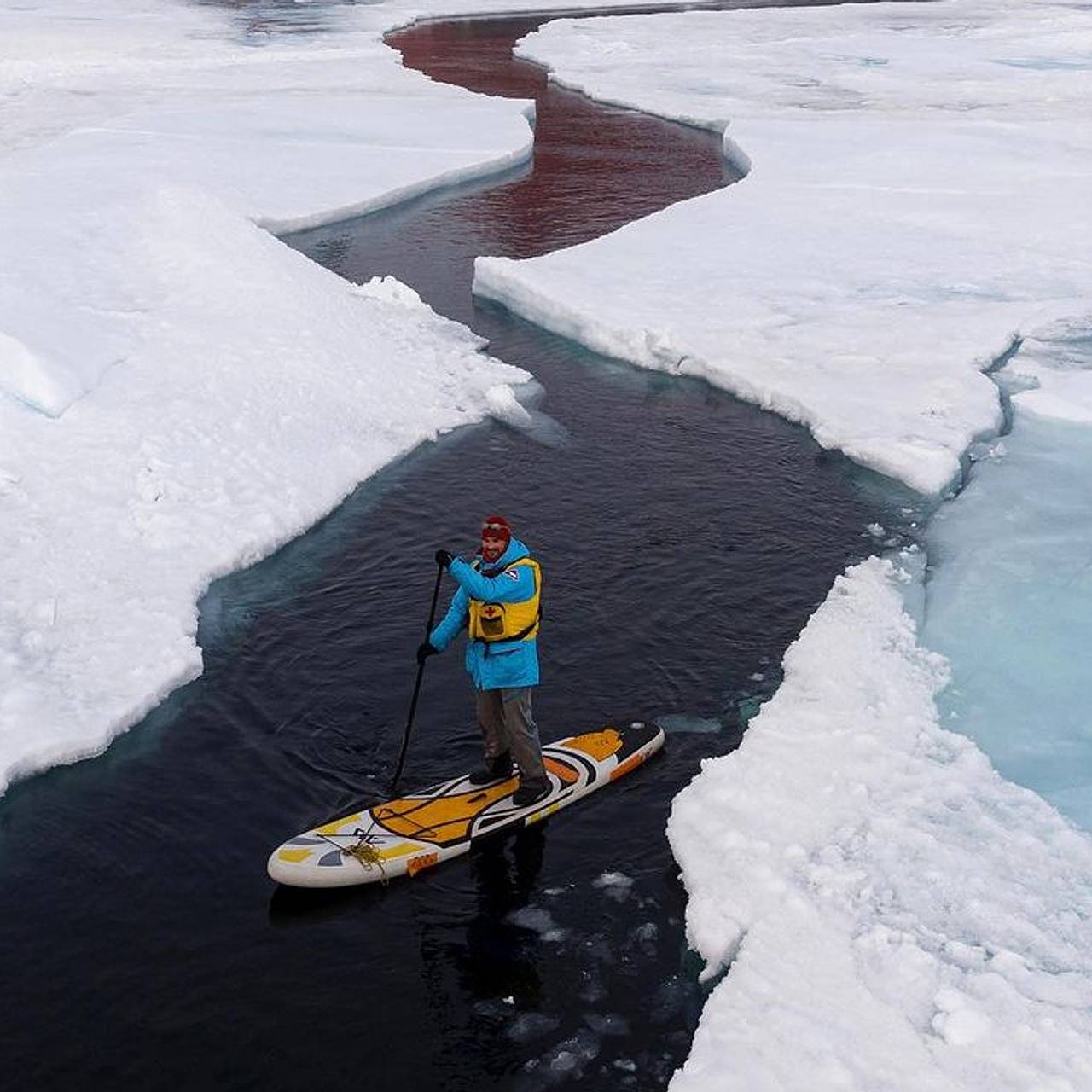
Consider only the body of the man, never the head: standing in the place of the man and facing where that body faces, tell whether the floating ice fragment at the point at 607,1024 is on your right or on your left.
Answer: on your left

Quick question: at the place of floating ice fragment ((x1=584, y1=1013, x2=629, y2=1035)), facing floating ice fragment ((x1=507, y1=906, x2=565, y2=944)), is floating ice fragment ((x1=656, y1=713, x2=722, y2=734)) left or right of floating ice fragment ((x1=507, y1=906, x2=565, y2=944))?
right

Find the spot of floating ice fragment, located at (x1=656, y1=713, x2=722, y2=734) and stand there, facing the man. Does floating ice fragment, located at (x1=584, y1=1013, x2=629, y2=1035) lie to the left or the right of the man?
left

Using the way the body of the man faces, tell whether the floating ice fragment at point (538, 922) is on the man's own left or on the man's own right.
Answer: on the man's own left

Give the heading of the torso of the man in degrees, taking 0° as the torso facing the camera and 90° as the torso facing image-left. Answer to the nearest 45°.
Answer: approximately 45°

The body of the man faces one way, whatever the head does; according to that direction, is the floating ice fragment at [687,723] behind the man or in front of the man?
behind
